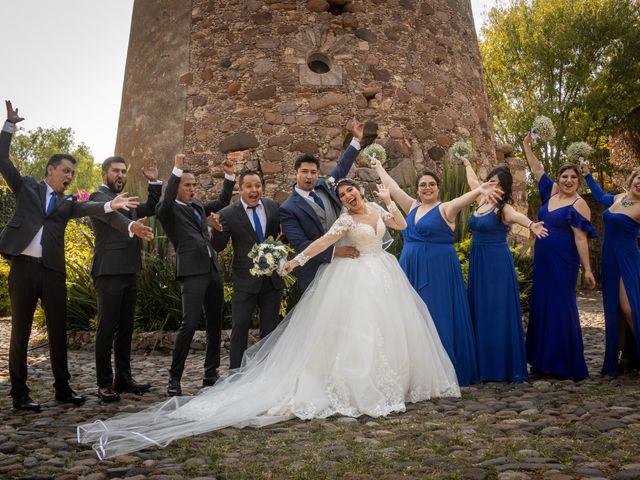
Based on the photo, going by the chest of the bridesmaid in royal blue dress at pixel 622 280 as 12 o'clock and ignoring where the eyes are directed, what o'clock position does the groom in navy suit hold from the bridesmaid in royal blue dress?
The groom in navy suit is roughly at 2 o'clock from the bridesmaid in royal blue dress.

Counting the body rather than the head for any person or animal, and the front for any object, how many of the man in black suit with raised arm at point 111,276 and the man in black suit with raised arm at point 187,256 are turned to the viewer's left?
0

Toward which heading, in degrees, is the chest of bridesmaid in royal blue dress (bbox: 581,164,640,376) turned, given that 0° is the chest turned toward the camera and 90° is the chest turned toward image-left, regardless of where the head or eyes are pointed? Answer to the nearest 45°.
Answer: approximately 0°

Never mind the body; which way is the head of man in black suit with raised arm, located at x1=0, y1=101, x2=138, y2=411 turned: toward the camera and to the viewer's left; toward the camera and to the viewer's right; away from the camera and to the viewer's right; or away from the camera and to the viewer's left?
toward the camera and to the viewer's right

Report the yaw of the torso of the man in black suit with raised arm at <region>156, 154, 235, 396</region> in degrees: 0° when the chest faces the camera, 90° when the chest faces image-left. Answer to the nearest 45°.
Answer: approximately 315°

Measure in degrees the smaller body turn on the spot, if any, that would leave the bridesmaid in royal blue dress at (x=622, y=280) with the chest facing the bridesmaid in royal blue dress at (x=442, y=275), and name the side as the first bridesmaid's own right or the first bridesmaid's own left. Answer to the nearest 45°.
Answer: approximately 45° to the first bridesmaid's own right
